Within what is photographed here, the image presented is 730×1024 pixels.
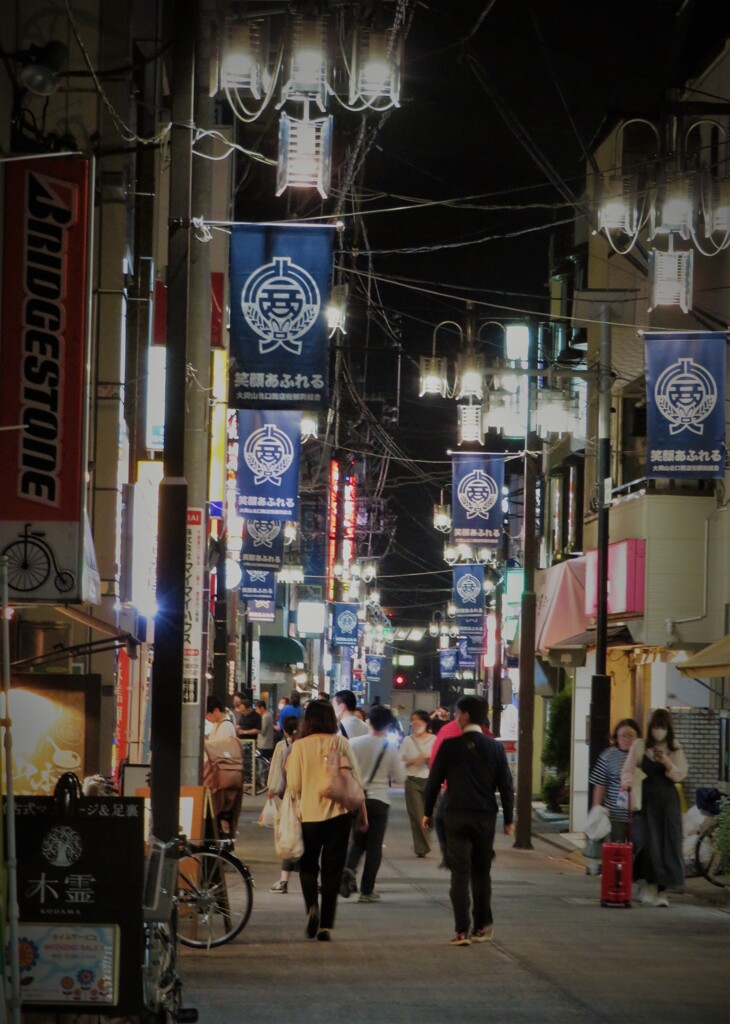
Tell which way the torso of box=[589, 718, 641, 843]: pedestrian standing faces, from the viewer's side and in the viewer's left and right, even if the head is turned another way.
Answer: facing the viewer and to the right of the viewer

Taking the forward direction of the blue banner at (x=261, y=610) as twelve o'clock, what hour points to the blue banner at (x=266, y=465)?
the blue banner at (x=266, y=465) is roughly at 12 o'clock from the blue banner at (x=261, y=610).

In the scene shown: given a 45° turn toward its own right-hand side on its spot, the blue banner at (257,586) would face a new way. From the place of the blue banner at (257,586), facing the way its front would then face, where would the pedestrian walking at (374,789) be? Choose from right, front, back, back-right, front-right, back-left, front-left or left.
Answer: front-left

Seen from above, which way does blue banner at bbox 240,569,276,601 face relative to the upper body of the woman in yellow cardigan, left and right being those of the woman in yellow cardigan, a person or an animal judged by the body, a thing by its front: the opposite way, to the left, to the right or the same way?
the opposite way

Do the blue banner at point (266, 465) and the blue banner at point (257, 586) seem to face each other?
no

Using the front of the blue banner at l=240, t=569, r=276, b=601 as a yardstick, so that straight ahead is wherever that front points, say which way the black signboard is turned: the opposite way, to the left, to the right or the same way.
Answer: the same way

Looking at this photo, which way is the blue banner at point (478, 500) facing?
toward the camera

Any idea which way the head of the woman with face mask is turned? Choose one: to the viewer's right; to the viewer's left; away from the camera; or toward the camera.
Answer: toward the camera

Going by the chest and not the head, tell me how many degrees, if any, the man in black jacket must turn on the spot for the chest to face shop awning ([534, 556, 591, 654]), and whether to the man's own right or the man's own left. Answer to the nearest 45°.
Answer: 0° — they already face it

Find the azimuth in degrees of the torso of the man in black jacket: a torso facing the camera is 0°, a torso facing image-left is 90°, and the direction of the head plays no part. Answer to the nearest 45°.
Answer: approximately 180°

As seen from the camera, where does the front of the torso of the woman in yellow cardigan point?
away from the camera

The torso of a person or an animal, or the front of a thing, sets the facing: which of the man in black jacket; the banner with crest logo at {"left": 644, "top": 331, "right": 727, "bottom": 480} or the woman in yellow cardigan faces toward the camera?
the banner with crest logo

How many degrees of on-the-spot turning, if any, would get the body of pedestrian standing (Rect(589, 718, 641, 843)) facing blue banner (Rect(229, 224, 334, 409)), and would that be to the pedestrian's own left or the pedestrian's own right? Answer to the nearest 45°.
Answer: approximately 90° to the pedestrian's own right

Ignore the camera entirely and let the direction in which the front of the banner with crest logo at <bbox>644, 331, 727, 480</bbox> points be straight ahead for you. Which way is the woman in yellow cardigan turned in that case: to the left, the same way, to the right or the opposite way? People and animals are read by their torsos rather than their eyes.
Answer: the opposite way

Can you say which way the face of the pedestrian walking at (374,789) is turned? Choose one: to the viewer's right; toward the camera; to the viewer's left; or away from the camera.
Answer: away from the camera

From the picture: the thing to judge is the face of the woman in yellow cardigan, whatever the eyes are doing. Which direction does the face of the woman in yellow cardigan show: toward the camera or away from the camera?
away from the camera

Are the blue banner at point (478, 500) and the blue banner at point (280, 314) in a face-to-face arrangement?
no

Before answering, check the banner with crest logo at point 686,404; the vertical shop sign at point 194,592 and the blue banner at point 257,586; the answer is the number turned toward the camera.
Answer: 3

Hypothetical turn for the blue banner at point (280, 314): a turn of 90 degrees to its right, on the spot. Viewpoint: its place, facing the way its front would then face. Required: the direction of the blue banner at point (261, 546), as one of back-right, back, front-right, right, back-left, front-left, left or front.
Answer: right

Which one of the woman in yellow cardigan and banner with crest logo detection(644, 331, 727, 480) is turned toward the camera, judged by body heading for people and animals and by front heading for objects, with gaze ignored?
the banner with crest logo
